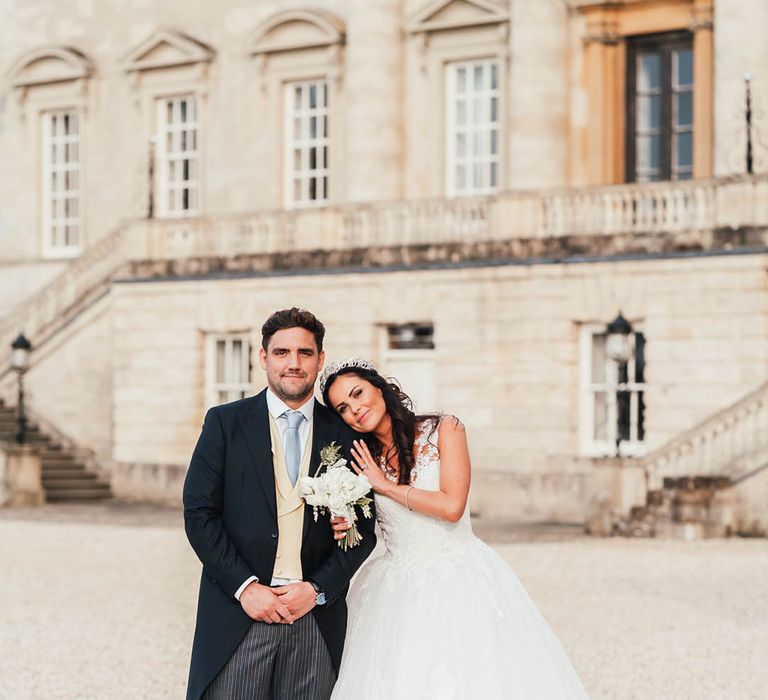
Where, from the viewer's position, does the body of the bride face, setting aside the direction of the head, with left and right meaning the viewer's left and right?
facing the viewer and to the left of the viewer

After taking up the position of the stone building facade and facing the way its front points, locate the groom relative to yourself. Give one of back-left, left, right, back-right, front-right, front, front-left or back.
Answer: front-left

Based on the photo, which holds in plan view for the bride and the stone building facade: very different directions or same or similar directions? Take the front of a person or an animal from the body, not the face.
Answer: same or similar directions

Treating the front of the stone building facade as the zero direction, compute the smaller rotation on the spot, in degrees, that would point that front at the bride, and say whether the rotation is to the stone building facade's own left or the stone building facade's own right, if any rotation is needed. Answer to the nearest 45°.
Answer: approximately 45° to the stone building facade's own left

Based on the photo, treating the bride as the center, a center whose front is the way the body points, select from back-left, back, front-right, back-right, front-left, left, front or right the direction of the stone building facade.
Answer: back-right

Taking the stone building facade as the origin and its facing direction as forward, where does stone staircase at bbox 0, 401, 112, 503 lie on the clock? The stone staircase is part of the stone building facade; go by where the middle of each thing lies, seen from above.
The stone staircase is roughly at 2 o'clock from the stone building facade.

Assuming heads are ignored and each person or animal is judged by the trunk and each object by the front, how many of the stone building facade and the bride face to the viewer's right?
0
